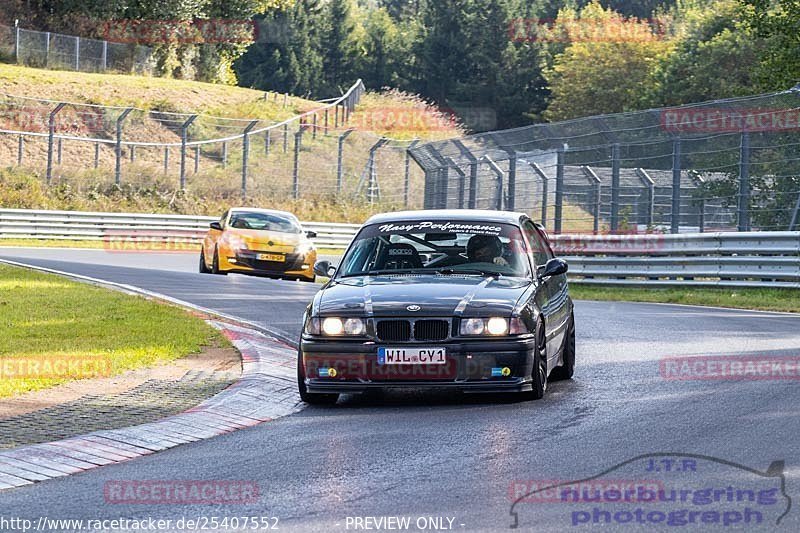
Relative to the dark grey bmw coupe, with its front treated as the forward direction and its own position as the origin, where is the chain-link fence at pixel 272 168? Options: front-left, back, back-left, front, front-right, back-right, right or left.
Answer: back

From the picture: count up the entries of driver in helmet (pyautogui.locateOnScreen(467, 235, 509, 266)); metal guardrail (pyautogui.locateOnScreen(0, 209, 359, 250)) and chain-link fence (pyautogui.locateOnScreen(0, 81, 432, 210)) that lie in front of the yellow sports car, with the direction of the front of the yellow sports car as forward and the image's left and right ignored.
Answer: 1

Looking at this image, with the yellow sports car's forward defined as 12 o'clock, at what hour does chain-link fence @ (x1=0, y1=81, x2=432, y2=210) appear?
The chain-link fence is roughly at 6 o'clock from the yellow sports car.

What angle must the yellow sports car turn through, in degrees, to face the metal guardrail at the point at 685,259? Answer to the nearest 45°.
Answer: approximately 90° to its left

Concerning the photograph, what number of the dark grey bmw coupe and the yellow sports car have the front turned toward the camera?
2

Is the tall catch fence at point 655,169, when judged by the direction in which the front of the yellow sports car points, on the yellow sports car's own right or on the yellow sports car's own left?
on the yellow sports car's own left

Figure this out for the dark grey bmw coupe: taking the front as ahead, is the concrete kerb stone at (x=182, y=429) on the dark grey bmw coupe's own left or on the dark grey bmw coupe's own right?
on the dark grey bmw coupe's own right

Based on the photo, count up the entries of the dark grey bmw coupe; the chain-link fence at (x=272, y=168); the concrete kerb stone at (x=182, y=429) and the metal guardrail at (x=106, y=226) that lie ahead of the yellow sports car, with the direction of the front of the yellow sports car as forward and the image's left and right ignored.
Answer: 2

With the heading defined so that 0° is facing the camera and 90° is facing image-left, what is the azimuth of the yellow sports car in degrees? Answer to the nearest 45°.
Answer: approximately 0°

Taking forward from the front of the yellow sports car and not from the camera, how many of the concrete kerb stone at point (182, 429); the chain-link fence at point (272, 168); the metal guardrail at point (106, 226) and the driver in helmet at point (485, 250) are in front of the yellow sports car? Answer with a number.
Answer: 2

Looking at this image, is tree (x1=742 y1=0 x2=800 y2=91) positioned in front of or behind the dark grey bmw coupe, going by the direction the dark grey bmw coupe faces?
behind

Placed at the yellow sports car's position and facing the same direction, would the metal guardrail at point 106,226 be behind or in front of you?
behind

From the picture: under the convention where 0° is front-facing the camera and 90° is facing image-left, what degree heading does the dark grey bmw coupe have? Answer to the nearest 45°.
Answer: approximately 0°

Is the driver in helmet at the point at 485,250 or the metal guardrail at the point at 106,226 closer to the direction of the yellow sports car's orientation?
the driver in helmet
